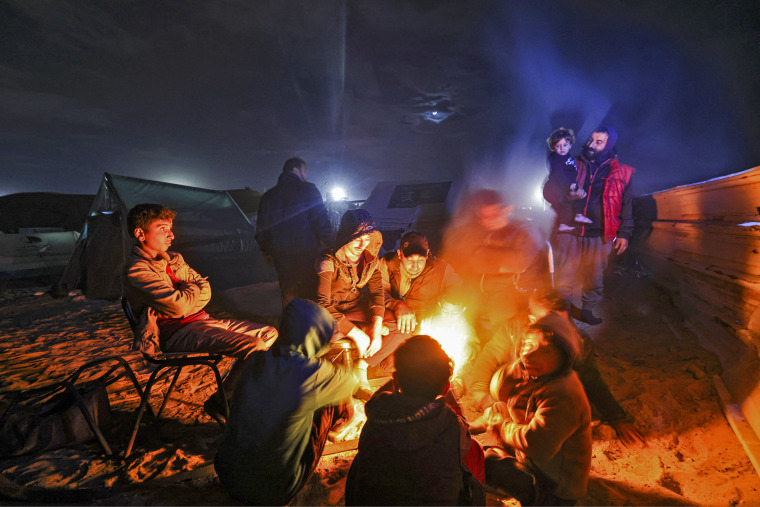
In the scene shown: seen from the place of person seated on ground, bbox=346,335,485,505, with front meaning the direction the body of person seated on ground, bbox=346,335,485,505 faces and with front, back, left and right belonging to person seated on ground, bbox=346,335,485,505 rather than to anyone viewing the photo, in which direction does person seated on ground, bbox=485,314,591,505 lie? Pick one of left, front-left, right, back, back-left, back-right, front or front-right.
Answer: front-right

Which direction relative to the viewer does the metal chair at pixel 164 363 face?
to the viewer's right

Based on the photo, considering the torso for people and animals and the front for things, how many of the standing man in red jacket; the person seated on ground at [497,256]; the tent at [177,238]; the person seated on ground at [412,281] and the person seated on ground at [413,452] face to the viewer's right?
0

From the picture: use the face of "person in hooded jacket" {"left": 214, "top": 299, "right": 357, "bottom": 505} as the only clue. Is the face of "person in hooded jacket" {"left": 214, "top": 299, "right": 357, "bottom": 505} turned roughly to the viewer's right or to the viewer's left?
to the viewer's right

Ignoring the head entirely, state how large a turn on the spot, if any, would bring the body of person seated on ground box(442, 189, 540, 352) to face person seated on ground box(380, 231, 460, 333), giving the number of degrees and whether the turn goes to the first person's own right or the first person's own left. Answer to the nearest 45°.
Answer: approximately 90° to the first person's own right

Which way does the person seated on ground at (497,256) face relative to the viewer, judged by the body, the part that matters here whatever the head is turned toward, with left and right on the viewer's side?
facing the viewer

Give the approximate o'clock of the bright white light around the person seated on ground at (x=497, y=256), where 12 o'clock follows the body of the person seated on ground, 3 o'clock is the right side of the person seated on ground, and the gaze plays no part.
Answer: The bright white light is roughly at 5 o'clock from the person seated on ground.

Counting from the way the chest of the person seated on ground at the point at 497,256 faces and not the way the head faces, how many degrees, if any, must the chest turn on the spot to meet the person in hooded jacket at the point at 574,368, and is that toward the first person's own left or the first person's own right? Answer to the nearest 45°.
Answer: approximately 45° to the first person's own left

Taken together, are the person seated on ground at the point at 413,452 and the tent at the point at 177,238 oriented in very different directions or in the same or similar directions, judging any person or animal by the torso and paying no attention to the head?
very different directions

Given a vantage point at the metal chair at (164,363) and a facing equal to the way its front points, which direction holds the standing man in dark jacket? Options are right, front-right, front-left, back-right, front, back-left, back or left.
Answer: front-left

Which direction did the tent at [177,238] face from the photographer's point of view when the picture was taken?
facing the viewer and to the left of the viewer

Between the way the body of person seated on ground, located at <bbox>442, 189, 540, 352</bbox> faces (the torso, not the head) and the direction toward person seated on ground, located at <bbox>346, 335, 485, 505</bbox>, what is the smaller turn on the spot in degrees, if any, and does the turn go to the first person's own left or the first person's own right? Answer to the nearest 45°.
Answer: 0° — they already face them

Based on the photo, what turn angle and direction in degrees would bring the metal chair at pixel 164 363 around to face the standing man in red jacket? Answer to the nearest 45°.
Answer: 0° — it already faces them

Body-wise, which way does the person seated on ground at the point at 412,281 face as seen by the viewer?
toward the camera

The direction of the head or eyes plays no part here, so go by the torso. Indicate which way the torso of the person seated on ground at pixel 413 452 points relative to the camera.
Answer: away from the camera
